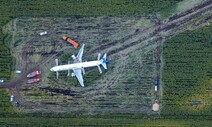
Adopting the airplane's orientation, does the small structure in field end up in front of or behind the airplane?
behind

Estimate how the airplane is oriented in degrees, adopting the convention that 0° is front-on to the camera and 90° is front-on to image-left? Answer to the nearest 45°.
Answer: approximately 90°
